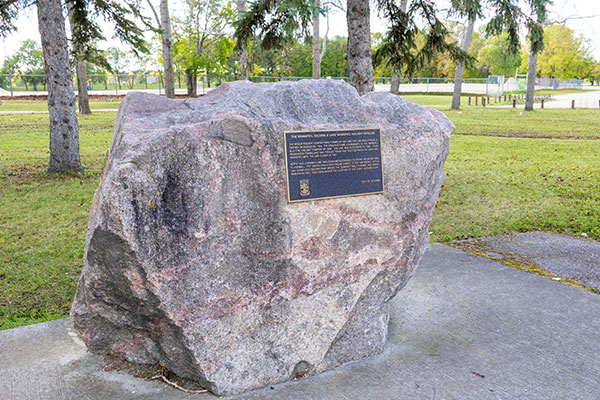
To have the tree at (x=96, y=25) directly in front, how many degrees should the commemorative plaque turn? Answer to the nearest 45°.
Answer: approximately 180°

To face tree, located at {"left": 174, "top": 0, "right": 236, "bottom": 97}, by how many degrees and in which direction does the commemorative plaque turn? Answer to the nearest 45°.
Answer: approximately 135° to its left

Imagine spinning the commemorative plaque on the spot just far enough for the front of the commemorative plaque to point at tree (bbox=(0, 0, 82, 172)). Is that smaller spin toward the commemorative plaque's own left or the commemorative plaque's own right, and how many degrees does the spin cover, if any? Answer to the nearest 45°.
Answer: approximately 180°

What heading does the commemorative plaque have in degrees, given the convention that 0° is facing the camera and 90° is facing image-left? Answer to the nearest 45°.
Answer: approximately 315°
